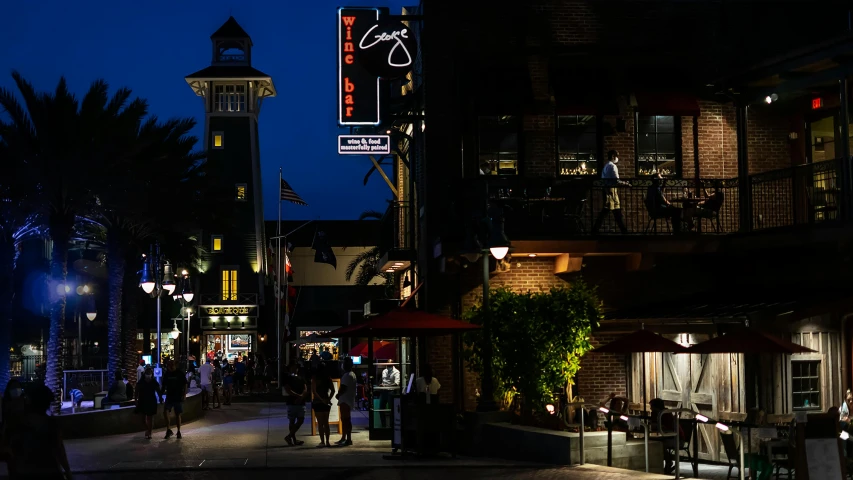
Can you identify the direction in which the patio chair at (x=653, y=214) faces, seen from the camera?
facing to the right of the viewer

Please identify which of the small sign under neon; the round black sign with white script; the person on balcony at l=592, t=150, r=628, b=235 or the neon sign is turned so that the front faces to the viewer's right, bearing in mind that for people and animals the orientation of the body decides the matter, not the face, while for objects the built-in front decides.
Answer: the person on balcony

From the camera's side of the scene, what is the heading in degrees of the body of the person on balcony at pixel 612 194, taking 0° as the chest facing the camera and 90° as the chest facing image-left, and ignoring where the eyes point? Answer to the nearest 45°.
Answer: approximately 270°

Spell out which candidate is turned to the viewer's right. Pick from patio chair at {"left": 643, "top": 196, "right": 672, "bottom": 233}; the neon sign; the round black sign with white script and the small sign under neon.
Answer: the patio chair

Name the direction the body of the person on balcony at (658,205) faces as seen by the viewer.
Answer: to the viewer's right
